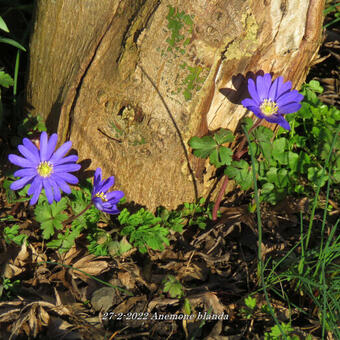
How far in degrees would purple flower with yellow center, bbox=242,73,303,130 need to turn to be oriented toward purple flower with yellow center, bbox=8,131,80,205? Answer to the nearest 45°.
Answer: approximately 90° to its right

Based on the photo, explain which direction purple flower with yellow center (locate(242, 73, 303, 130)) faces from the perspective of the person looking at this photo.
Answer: facing the viewer and to the right of the viewer

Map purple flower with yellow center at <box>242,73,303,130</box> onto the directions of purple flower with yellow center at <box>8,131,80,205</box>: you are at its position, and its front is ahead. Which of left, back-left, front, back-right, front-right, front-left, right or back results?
left

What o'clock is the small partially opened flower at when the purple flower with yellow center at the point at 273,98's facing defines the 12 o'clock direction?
The small partially opened flower is roughly at 4 o'clock from the purple flower with yellow center.

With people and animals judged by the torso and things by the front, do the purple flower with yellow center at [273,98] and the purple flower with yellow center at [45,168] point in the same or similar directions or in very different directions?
same or similar directions

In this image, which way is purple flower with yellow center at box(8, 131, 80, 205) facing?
toward the camera
